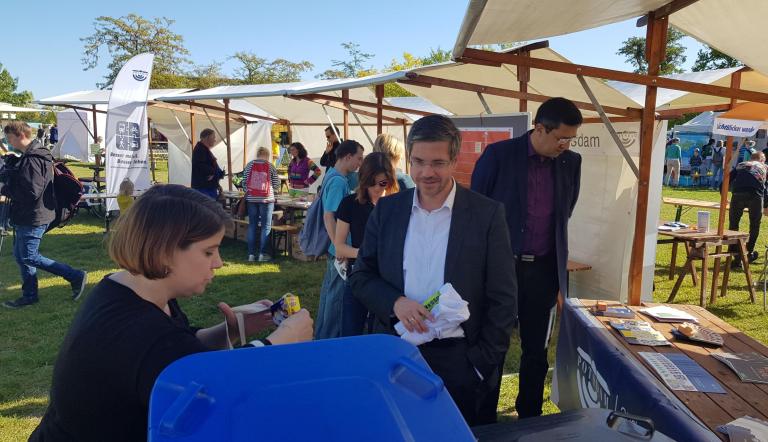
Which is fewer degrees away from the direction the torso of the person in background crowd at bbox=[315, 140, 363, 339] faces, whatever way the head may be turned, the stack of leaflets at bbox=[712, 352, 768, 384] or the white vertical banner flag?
the stack of leaflets

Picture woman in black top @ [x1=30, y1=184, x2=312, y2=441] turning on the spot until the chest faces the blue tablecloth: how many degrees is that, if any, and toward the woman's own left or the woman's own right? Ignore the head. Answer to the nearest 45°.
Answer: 0° — they already face it

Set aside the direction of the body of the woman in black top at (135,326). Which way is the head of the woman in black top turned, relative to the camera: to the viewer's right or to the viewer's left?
to the viewer's right

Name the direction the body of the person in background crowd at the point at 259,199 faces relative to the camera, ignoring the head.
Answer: away from the camera

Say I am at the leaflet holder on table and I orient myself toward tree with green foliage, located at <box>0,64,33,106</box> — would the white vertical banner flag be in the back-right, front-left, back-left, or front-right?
front-left

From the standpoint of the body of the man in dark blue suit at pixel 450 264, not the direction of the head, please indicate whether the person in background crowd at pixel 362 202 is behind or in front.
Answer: behind

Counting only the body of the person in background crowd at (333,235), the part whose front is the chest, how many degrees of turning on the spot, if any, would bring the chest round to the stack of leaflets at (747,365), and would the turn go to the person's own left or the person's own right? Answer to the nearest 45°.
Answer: approximately 45° to the person's own right

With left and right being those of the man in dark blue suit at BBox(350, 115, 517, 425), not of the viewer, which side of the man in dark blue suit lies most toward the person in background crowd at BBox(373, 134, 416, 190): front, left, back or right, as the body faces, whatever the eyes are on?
back

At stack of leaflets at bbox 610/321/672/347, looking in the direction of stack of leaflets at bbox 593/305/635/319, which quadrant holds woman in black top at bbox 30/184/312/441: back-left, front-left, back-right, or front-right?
back-left

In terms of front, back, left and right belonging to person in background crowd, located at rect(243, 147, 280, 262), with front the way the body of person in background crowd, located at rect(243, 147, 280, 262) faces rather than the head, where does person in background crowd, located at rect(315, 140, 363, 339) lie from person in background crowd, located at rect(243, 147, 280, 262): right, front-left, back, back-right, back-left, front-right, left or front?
back

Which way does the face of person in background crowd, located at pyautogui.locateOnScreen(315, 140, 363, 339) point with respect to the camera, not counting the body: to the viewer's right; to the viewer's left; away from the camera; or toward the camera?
to the viewer's right

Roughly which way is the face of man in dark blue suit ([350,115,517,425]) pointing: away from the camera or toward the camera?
toward the camera

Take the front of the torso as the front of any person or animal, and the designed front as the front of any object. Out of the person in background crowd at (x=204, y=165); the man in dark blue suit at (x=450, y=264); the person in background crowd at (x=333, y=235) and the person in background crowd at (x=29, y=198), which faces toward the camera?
the man in dark blue suit

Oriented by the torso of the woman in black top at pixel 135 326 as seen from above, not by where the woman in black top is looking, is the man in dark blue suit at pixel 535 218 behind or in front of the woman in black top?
in front

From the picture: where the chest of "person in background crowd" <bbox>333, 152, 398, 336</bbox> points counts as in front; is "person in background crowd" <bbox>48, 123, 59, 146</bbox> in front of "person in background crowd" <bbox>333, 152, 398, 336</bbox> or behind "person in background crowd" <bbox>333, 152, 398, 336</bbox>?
behind

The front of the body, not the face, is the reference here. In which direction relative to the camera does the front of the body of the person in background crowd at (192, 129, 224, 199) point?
to the viewer's right

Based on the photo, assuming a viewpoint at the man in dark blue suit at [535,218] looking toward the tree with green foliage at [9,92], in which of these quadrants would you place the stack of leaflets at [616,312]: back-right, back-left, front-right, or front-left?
back-right

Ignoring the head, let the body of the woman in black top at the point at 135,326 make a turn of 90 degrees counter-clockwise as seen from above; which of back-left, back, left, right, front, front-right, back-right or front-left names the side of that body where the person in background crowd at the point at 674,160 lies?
front-right
